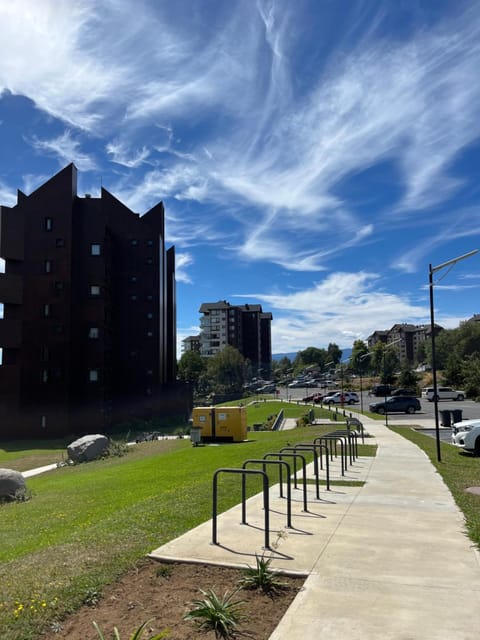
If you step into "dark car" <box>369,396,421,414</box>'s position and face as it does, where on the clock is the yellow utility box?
The yellow utility box is roughly at 10 o'clock from the dark car.

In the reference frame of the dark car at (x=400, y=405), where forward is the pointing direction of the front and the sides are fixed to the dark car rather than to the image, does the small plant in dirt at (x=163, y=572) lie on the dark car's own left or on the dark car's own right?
on the dark car's own left

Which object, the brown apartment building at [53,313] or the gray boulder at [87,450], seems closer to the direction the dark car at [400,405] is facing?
the brown apartment building

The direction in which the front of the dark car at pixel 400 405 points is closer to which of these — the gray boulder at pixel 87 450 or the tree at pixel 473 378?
the gray boulder

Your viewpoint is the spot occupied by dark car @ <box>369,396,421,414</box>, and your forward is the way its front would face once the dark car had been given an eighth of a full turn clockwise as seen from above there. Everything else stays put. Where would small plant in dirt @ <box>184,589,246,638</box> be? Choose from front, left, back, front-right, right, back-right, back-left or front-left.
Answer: back-left

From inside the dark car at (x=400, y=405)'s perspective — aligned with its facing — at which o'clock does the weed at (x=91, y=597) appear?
The weed is roughly at 9 o'clock from the dark car.

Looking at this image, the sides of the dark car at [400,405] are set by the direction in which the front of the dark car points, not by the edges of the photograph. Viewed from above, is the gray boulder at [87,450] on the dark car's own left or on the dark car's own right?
on the dark car's own left

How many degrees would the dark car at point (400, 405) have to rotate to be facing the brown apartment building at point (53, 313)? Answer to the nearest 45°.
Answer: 0° — it already faces it

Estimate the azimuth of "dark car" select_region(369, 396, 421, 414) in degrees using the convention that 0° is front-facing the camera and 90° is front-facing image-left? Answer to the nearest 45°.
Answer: approximately 90°
